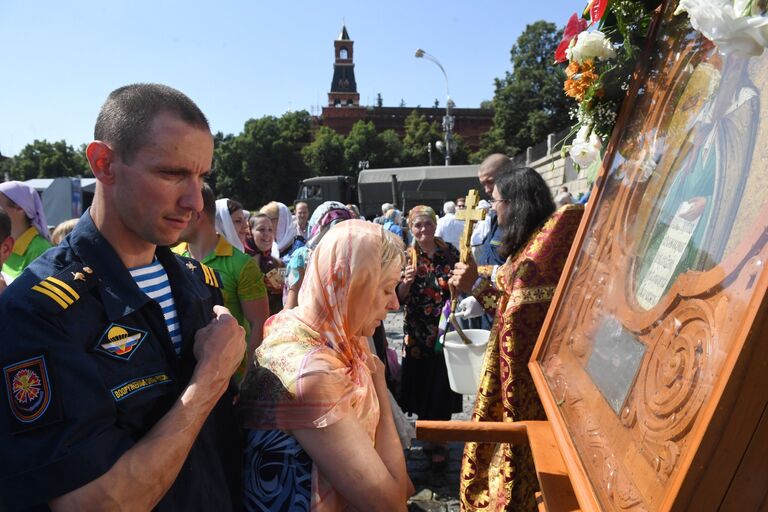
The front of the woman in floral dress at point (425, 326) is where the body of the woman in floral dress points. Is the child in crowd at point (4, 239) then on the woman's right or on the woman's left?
on the woman's right

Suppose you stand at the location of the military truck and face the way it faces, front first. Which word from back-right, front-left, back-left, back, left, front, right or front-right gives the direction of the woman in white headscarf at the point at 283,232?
left

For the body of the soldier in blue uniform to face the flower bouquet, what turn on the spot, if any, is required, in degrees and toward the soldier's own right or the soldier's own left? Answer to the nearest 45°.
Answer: approximately 45° to the soldier's own left

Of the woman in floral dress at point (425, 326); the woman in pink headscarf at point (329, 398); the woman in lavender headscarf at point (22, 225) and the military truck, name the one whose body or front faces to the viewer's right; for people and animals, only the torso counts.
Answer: the woman in pink headscarf at point (329, 398)

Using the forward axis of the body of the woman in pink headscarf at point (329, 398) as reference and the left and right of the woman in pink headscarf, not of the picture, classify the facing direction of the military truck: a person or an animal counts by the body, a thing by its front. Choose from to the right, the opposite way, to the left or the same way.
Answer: the opposite way

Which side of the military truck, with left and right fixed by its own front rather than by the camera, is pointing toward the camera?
left

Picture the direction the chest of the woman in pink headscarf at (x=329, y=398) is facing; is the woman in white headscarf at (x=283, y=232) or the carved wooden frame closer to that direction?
the carved wooden frame

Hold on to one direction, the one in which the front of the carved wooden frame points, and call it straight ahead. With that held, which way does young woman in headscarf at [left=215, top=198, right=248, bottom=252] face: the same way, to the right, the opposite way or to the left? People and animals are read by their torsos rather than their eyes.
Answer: the opposite way

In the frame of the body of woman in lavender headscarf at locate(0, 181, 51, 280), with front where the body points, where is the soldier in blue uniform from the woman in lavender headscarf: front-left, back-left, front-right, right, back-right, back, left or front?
left

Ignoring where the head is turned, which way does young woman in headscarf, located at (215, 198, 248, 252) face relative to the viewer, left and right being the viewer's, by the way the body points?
facing to the right of the viewer

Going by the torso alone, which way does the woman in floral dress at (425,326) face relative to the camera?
toward the camera

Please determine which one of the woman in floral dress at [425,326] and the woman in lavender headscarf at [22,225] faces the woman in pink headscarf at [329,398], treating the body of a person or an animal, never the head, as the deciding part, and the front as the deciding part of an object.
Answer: the woman in floral dress

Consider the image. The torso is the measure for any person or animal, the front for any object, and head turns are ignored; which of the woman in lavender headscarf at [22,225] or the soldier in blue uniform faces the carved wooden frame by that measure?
the soldier in blue uniform
